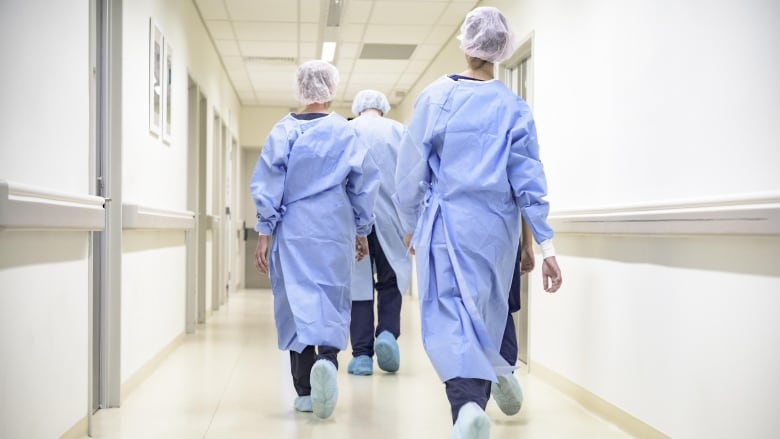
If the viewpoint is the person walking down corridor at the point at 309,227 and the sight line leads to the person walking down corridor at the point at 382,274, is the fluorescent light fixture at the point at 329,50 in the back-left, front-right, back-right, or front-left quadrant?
front-left

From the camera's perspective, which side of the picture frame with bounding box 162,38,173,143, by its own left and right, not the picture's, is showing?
right

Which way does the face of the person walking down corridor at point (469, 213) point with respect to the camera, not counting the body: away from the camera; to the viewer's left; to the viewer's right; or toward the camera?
away from the camera

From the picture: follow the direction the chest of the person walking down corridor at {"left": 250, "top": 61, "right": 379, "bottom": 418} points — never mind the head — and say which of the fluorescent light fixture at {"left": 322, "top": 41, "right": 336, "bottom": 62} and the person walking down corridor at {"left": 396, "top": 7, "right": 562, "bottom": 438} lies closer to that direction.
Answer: the fluorescent light fixture

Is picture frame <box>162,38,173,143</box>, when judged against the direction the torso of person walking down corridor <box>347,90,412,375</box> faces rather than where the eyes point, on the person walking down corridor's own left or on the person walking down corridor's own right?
on the person walking down corridor's own left

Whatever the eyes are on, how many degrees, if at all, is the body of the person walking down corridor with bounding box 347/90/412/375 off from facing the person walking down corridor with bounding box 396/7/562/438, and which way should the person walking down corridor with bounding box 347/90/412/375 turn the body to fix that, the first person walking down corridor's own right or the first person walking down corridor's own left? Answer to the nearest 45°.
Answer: approximately 180°

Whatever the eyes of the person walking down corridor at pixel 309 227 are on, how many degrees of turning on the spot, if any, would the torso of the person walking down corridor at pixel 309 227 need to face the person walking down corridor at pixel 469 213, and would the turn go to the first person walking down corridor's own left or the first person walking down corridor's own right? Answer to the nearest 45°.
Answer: approximately 135° to the first person walking down corridor's own right

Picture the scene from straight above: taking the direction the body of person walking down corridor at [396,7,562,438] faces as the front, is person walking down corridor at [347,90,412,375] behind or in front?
in front

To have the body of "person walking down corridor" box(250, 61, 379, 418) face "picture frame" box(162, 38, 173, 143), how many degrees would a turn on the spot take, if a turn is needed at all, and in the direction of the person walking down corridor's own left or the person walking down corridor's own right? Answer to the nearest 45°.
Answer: approximately 45° to the person walking down corridor's own left

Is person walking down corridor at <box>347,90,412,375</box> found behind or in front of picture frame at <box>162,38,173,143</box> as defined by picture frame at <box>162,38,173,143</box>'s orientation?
in front

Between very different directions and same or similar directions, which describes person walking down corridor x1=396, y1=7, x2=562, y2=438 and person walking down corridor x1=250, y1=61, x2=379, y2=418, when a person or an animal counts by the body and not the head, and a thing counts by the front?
same or similar directions

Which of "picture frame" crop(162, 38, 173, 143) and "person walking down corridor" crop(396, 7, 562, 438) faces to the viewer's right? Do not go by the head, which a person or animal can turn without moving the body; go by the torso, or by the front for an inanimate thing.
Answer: the picture frame

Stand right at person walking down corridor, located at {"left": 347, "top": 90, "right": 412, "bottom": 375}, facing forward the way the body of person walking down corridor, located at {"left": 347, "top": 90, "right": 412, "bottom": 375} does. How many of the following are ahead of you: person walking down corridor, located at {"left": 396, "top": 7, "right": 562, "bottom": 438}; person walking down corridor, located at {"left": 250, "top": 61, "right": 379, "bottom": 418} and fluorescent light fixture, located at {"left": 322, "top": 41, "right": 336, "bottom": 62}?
1

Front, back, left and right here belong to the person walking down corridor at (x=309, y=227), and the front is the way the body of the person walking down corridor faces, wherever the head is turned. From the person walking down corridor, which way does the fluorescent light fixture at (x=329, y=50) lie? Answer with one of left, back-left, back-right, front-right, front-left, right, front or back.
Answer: front

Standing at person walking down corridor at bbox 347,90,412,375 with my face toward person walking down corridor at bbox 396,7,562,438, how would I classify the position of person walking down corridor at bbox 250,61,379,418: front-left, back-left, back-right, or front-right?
front-right

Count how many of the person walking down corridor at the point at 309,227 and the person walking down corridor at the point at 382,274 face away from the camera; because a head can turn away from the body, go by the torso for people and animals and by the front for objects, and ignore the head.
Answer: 2

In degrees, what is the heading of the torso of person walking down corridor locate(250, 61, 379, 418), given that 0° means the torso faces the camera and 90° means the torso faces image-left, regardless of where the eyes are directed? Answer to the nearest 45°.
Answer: approximately 180°

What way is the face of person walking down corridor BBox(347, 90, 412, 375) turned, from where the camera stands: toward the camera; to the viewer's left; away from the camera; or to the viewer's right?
away from the camera

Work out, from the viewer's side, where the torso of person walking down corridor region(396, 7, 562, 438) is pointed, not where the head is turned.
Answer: away from the camera

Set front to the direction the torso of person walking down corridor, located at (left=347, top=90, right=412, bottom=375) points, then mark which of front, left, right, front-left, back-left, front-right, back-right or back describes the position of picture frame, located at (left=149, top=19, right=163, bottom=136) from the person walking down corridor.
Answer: left

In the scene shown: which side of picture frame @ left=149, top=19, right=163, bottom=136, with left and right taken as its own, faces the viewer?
right

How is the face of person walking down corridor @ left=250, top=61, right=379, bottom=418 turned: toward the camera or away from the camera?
away from the camera
